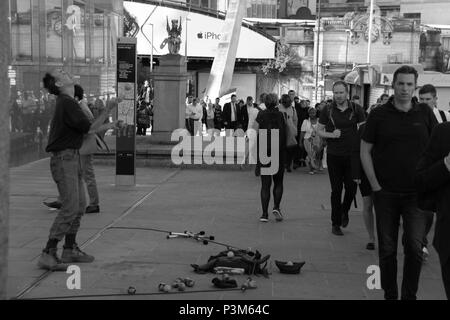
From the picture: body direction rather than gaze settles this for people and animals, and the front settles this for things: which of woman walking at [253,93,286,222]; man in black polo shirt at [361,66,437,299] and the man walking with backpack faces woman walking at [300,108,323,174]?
woman walking at [253,93,286,222]

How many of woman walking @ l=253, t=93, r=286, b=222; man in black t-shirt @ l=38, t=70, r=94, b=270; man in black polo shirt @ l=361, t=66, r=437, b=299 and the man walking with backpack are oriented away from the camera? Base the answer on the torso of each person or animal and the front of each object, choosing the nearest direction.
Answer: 1

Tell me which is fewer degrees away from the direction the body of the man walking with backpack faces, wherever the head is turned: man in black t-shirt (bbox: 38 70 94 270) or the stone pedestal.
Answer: the man in black t-shirt

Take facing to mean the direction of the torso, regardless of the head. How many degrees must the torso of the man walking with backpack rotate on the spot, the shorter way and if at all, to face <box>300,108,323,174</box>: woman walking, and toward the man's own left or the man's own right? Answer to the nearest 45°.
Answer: approximately 180°

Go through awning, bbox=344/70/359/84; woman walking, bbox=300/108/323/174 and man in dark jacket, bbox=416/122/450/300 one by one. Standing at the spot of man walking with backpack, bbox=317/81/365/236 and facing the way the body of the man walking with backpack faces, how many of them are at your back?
2

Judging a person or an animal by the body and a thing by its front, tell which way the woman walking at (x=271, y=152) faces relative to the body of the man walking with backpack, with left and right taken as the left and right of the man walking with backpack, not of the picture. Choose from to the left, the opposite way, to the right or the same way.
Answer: the opposite way

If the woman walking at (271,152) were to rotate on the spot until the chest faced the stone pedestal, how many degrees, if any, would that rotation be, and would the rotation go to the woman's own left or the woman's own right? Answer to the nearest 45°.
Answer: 0° — they already face it

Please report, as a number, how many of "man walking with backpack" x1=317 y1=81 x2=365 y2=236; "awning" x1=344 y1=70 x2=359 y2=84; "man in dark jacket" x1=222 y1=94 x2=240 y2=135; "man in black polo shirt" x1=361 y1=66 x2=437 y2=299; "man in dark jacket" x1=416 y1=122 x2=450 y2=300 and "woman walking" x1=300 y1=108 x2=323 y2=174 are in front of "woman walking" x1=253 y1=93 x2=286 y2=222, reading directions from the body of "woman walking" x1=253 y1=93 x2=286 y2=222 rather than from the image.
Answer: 3

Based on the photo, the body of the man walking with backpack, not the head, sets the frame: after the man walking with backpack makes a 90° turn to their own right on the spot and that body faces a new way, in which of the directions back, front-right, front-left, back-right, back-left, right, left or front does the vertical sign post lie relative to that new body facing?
front-right

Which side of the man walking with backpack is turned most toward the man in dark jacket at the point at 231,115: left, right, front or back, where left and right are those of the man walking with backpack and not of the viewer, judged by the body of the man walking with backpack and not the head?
back

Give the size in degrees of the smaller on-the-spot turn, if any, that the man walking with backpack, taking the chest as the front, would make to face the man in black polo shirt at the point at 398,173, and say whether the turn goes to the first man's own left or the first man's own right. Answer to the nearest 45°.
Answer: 0° — they already face them

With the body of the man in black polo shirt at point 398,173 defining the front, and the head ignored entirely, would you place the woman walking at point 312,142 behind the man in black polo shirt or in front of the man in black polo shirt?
behind

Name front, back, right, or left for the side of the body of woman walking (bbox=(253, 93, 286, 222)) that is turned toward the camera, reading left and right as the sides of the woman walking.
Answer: back

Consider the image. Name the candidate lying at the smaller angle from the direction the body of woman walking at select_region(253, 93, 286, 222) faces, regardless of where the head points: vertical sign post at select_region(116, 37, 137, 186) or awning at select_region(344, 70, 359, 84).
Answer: the awning

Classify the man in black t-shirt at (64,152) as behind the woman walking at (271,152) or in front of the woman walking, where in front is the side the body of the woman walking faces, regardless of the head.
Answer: behind

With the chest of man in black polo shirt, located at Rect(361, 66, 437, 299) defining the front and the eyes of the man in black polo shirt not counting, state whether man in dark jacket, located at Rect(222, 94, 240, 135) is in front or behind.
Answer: behind
